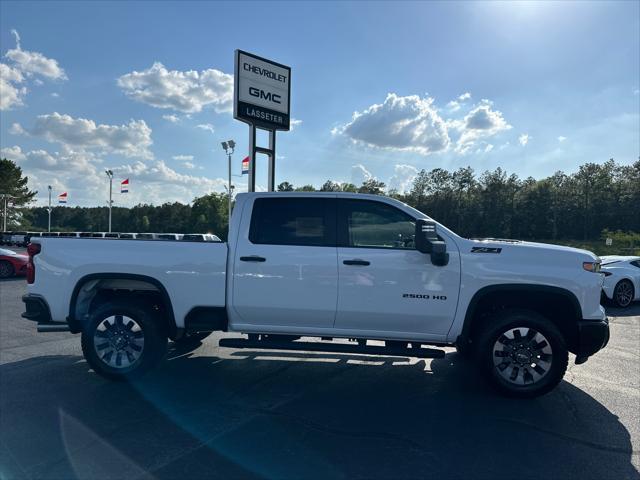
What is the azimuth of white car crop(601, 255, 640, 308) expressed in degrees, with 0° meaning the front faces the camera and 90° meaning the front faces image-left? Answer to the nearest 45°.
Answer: approximately 225°

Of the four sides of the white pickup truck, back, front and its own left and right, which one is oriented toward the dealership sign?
left

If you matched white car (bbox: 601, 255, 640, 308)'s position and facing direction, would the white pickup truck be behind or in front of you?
in front

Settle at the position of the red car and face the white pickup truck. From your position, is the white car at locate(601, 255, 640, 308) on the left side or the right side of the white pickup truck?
left

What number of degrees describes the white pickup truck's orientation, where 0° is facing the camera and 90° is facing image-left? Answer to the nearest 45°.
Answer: approximately 270°

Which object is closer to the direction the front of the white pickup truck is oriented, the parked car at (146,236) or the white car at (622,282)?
the white car

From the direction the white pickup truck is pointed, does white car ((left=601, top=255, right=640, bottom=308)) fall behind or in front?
in front
